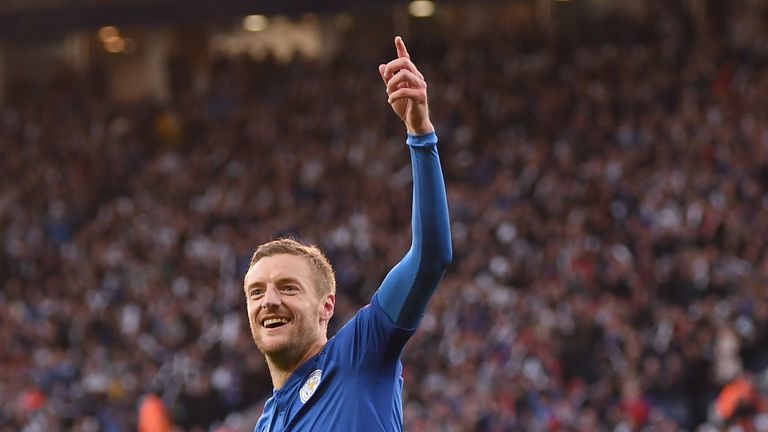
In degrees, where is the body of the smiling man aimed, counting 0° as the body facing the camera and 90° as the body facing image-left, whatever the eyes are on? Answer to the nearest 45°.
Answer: approximately 45°

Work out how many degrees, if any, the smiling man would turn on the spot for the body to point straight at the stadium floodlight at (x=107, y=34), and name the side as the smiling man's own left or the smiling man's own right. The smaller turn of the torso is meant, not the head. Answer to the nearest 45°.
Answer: approximately 135° to the smiling man's own right

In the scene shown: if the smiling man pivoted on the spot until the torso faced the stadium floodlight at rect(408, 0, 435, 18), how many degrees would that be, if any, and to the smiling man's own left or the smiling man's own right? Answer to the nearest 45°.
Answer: approximately 135° to the smiling man's own right

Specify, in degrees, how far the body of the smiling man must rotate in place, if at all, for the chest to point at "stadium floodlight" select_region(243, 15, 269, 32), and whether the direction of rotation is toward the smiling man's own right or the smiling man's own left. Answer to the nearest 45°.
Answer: approximately 135° to the smiling man's own right
